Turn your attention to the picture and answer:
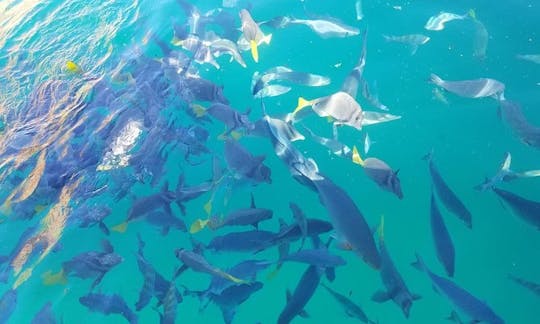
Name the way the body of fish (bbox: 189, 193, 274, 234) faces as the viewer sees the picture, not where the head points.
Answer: to the viewer's right

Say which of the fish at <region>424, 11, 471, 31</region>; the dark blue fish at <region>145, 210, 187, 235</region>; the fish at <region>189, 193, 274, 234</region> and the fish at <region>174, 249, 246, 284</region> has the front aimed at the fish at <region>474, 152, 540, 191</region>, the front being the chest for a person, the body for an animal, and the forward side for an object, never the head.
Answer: the fish at <region>189, 193, 274, 234</region>

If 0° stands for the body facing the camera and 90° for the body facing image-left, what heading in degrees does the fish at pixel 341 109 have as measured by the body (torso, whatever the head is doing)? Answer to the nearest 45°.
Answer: approximately 270°

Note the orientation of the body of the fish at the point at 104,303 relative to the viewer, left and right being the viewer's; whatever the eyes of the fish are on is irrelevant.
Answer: facing to the left of the viewer

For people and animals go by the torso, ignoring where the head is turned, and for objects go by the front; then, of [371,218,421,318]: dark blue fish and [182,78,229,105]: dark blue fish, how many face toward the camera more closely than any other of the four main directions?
1

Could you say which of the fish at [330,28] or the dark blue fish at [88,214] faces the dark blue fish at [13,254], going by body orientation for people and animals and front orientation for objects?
the dark blue fish at [88,214]

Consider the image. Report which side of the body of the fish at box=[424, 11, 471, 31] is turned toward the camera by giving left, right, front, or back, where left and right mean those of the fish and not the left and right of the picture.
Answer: left
